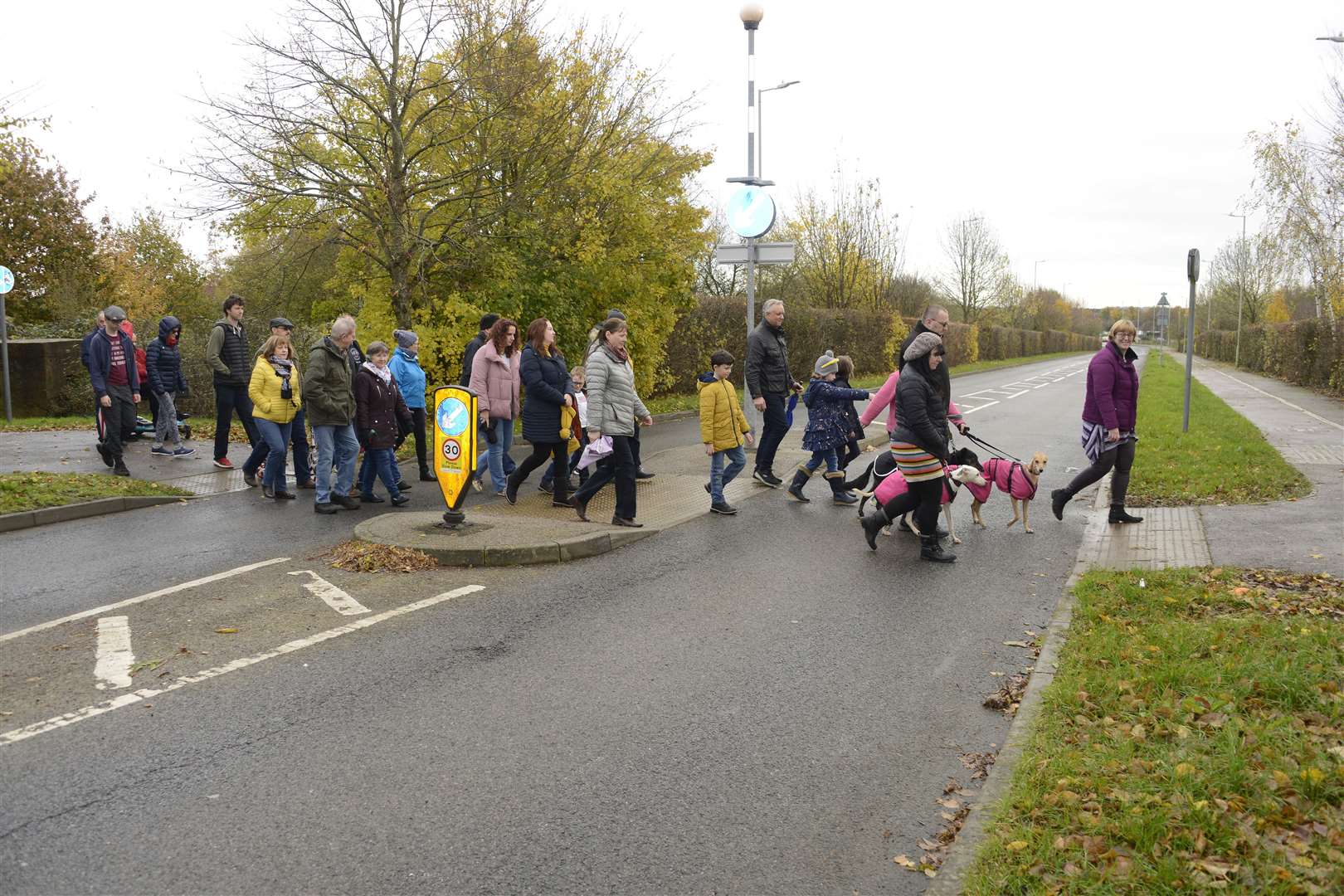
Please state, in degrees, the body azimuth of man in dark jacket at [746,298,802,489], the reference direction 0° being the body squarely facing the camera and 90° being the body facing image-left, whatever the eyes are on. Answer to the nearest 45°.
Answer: approximately 270°

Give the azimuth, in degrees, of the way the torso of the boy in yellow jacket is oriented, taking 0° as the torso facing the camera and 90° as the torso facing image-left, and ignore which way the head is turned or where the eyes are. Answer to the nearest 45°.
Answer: approximately 315°

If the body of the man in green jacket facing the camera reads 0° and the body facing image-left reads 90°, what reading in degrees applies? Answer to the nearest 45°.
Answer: approximately 270°

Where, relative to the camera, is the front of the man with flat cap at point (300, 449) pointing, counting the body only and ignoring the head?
to the viewer's right

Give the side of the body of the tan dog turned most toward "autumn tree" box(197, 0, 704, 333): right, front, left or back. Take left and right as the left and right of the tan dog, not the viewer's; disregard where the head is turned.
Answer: back

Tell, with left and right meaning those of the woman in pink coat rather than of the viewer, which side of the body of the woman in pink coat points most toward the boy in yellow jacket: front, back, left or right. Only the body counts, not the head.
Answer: front

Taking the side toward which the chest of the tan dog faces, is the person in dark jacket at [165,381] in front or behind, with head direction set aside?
behind

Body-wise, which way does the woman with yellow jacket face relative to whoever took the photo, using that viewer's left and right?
facing the viewer and to the right of the viewer
